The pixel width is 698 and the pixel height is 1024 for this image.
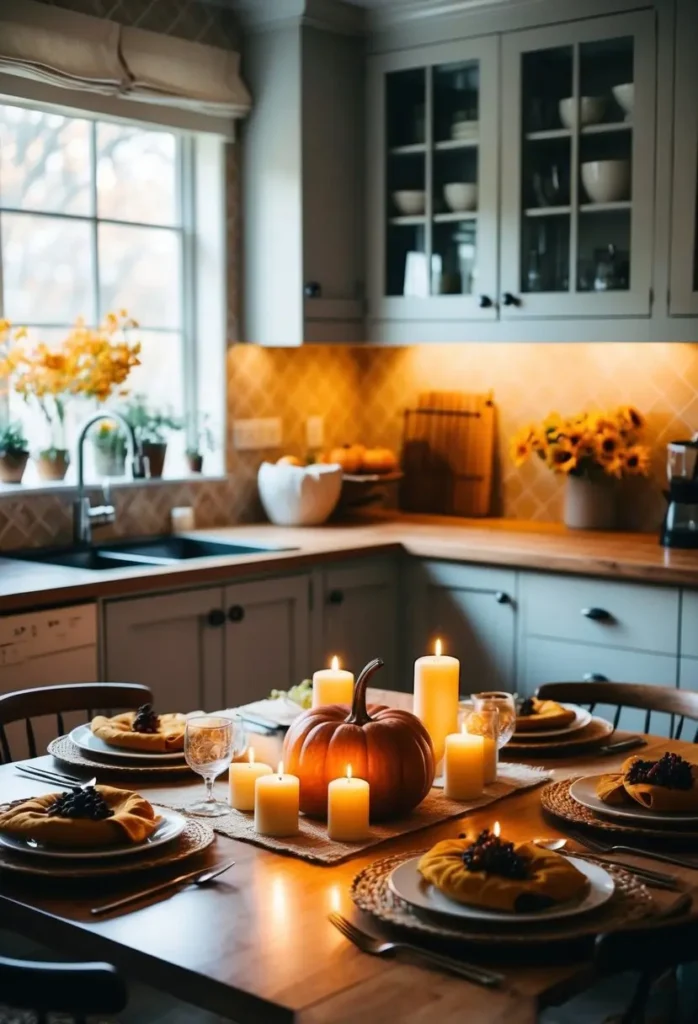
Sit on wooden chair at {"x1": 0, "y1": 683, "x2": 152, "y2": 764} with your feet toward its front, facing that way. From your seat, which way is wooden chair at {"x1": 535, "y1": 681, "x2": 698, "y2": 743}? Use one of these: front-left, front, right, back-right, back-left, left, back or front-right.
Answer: front-left

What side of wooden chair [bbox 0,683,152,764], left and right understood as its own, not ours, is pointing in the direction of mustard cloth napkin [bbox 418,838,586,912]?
front

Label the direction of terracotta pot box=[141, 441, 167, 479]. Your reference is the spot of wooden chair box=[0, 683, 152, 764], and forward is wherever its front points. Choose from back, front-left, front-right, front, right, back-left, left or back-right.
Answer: back-left

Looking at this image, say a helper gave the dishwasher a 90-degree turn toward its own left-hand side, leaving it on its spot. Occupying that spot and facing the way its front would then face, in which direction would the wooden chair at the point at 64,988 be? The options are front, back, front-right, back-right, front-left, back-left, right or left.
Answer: back-right

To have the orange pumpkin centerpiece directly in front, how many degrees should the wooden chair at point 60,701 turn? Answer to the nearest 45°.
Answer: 0° — it already faces it

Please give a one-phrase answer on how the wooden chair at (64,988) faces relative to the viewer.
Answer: facing away from the viewer and to the right of the viewer

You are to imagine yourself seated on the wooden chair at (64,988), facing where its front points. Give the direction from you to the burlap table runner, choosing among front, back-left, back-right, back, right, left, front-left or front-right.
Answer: front

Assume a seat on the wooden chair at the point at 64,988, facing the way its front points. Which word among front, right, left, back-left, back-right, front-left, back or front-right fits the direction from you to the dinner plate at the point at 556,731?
front

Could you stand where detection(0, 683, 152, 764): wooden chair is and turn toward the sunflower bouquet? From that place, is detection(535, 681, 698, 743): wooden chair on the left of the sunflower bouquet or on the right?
right

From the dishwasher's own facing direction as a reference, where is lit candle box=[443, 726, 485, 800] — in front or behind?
in front

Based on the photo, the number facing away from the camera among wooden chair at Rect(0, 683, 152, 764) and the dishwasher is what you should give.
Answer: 0

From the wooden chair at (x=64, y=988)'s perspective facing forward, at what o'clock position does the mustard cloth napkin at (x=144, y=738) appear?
The mustard cloth napkin is roughly at 11 o'clock from the wooden chair.

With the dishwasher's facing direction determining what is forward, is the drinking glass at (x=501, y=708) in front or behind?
in front

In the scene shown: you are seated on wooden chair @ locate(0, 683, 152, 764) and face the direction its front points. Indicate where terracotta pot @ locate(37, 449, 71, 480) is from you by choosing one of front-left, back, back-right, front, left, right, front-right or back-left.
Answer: back-left

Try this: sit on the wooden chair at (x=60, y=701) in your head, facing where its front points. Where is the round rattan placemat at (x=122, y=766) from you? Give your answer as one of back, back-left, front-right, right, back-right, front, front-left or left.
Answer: front-right

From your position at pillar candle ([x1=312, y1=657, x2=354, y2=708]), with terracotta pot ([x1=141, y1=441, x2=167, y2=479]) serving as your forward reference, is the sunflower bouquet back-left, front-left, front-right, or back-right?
front-right

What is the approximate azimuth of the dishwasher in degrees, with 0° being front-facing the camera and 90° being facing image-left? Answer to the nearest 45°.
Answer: approximately 315°
